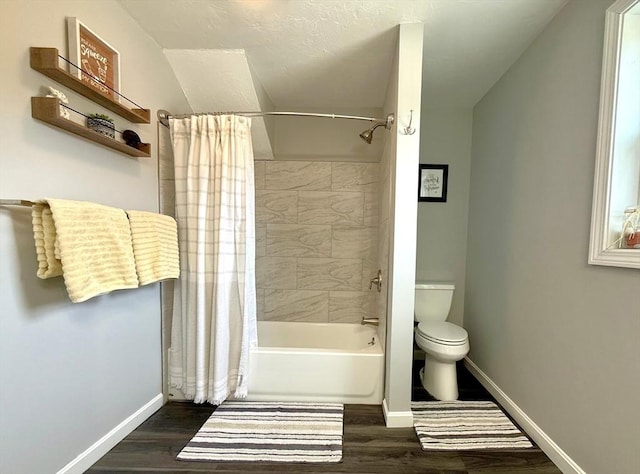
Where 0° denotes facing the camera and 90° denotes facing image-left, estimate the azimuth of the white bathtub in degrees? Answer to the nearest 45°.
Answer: approximately 0°

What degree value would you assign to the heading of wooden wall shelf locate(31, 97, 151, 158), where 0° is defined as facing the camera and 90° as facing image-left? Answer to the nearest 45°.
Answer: approximately 270°

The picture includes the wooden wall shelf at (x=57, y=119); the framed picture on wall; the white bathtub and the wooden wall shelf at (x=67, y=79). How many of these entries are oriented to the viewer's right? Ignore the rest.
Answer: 2

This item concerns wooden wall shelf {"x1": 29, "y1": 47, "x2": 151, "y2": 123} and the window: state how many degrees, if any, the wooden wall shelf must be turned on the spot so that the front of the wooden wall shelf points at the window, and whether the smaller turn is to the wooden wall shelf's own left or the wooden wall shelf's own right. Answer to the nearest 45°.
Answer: approximately 45° to the wooden wall shelf's own right

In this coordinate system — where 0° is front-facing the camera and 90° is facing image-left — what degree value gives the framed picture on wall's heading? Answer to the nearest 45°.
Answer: approximately 0°

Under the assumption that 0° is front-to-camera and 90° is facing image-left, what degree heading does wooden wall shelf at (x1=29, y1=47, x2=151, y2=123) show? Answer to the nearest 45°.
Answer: approximately 270°

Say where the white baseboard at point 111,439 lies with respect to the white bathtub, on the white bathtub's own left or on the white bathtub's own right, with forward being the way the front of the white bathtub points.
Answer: on the white bathtub's own right
